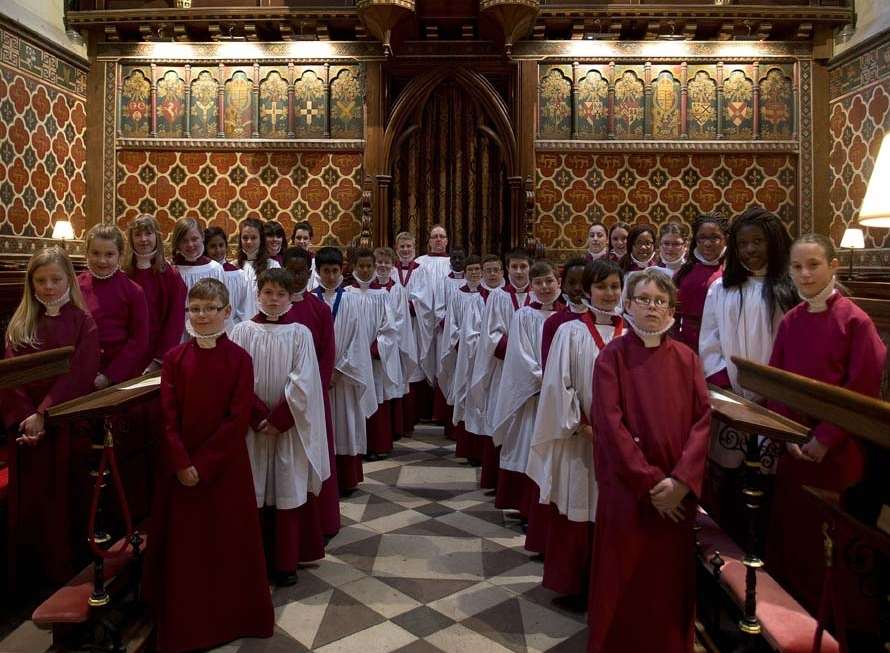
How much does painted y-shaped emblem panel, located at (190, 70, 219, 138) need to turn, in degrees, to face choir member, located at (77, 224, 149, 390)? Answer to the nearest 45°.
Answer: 0° — it already faces them

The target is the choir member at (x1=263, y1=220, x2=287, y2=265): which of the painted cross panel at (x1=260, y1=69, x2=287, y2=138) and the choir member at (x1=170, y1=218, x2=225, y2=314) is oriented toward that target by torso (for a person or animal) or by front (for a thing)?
the painted cross panel

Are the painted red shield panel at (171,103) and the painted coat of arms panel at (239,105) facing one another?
no

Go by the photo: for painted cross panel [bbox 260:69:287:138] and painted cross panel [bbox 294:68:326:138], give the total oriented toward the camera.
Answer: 2

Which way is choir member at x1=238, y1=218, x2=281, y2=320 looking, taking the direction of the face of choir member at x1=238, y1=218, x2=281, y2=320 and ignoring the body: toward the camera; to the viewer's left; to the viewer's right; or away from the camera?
toward the camera

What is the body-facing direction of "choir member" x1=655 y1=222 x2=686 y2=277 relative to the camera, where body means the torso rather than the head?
toward the camera

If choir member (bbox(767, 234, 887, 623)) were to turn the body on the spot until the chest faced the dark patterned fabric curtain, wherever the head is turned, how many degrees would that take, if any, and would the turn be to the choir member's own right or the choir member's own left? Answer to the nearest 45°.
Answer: approximately 90° to the choir member's own right

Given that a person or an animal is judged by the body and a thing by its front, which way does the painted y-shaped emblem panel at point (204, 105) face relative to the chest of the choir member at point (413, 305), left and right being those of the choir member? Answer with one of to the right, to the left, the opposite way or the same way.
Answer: the same way

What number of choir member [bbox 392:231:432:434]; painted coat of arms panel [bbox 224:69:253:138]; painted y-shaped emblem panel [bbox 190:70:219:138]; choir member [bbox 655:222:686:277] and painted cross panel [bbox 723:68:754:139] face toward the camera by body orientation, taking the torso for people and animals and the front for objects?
5

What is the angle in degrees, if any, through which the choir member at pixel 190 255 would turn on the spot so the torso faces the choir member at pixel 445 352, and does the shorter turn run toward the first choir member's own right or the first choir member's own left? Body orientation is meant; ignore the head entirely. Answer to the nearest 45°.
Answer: approximately 90° to the first choir member's own left

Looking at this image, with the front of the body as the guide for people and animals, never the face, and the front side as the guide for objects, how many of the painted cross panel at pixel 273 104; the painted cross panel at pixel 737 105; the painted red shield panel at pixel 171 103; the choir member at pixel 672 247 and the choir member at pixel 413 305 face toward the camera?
5

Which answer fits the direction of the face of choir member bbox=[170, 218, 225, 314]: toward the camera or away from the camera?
toward the camera

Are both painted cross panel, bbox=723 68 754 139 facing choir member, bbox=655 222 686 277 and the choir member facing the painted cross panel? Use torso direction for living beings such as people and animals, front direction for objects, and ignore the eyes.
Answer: no

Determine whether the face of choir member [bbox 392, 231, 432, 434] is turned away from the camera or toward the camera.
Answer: toward the camera

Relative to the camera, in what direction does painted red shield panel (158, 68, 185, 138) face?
facing the viewer

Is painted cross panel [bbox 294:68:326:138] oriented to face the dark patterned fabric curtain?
no

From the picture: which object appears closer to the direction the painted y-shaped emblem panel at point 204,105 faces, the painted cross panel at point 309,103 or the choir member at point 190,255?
the choir member

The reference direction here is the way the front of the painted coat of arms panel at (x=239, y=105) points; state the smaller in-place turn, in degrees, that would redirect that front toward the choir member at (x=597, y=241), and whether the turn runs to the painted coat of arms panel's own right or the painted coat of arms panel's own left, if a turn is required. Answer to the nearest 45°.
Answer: approximately 45° to the painted coat of arms panel's own left

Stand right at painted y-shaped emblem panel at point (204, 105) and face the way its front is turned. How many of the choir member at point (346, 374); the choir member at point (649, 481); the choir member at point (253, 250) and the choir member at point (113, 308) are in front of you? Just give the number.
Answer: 4

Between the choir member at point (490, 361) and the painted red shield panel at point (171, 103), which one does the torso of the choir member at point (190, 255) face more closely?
the choir member

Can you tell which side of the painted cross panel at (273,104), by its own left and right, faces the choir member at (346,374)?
front
